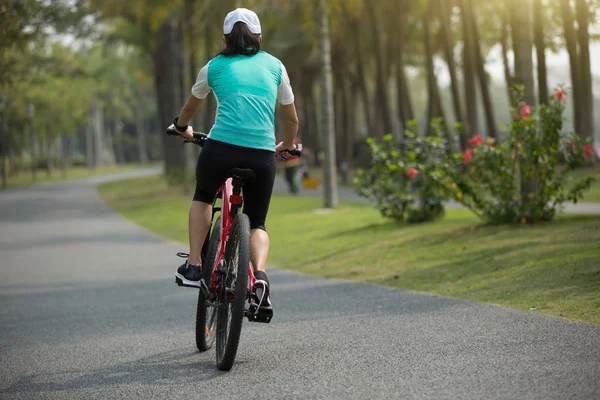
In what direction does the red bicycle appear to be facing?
away from the camera

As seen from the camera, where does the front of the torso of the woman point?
away from the camera

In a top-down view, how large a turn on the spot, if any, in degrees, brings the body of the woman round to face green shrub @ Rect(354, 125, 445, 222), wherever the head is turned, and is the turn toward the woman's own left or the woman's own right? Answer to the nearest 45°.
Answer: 0° — they already face it

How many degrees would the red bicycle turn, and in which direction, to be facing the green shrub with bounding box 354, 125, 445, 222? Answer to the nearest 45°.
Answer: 0° — it already faces it

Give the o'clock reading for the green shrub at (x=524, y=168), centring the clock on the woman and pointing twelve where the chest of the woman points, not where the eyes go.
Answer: The green shrub is roughly at 1 o'clock from the woman.

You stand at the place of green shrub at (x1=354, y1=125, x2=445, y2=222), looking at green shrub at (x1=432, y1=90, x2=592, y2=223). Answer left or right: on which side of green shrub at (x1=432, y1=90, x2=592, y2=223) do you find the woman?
right

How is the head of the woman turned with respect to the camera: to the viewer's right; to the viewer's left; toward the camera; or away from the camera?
away from the camera
